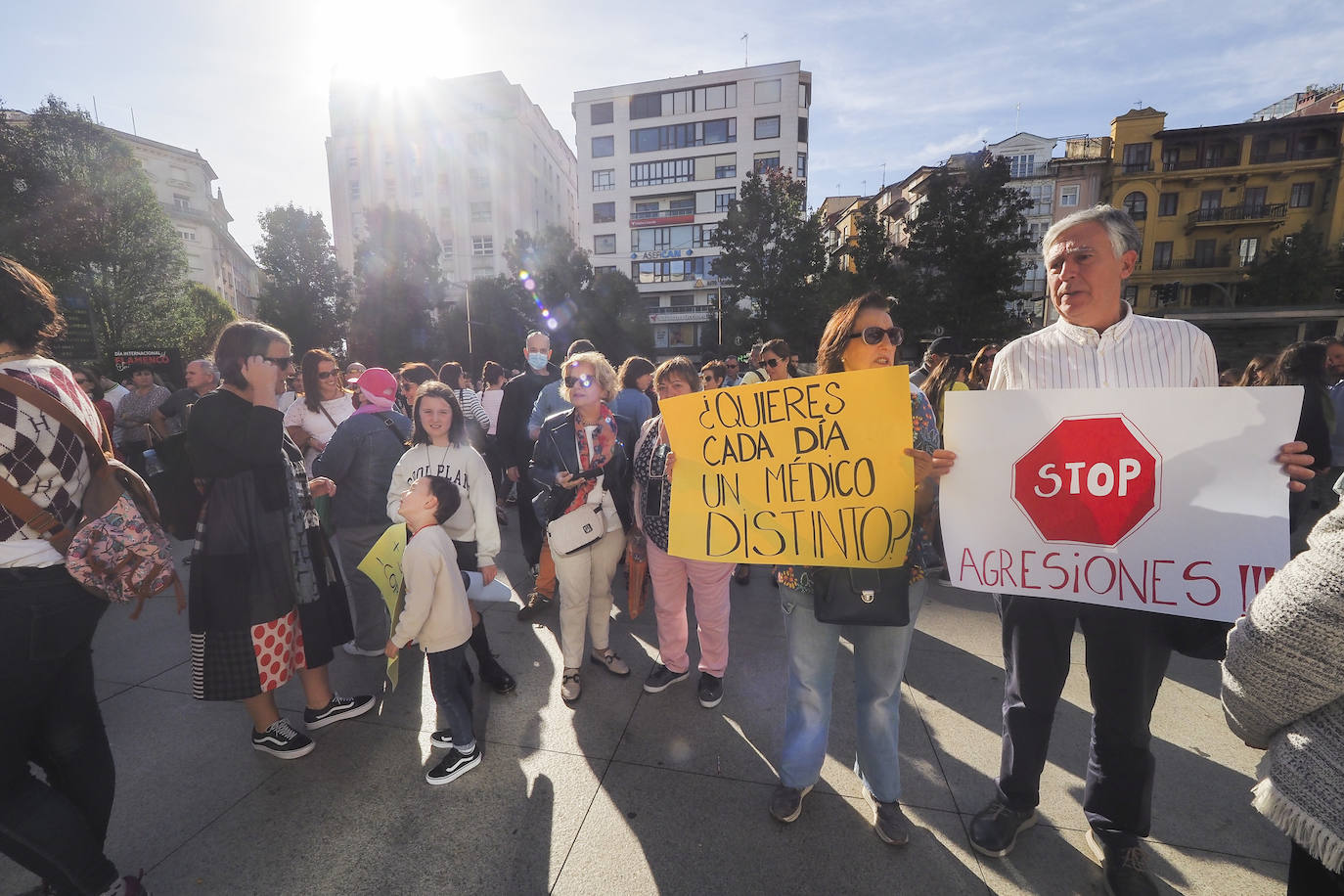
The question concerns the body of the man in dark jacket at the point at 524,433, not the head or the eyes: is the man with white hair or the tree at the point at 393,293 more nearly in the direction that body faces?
the man with white hair

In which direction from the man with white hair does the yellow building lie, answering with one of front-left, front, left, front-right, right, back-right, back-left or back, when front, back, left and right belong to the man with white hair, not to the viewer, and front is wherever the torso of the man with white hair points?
back

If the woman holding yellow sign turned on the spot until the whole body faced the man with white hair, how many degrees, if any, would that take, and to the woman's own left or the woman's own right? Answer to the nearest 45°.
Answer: approximately 90° to the woman's own left

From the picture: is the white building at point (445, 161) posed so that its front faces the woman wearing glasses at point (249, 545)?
yes

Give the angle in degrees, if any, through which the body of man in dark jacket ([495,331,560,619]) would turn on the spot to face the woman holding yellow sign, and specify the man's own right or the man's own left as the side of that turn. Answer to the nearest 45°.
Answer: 0° — they already face them

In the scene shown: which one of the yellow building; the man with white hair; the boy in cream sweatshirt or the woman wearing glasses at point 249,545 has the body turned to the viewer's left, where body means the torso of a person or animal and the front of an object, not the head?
the boy in cream sweatshirt

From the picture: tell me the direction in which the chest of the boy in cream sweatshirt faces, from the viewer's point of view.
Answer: to the viewer's left

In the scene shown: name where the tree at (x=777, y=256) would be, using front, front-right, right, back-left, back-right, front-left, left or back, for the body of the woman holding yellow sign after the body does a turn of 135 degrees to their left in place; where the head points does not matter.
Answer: front-left

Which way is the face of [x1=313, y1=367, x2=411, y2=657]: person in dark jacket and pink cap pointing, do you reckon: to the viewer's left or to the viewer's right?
to the viewer's left

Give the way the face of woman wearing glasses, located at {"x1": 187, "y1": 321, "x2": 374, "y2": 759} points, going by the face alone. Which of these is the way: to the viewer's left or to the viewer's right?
to the viewer's right

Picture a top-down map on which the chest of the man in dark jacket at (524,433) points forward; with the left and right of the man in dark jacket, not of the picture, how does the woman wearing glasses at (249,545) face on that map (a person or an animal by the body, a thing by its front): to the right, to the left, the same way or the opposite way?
to the left
